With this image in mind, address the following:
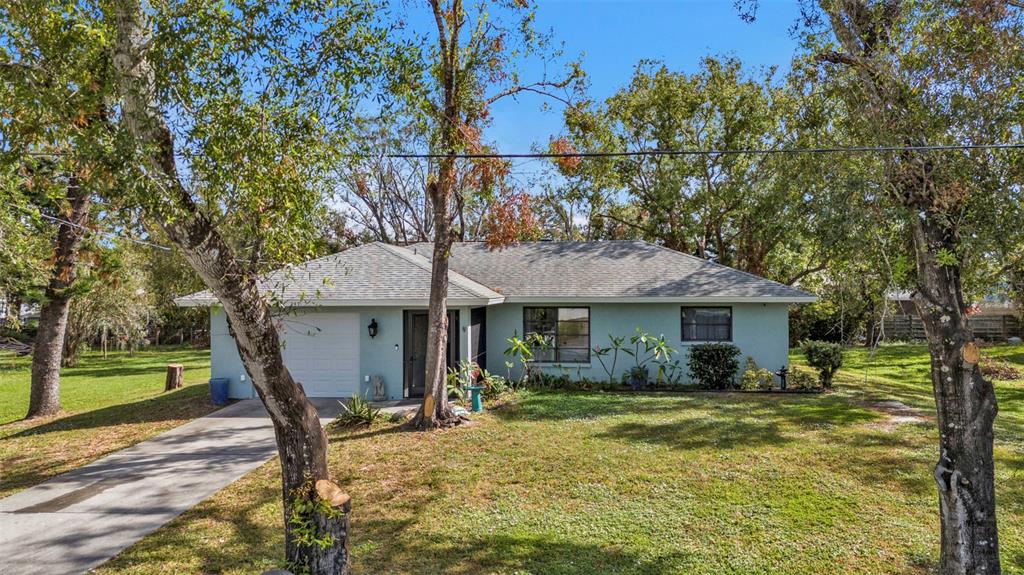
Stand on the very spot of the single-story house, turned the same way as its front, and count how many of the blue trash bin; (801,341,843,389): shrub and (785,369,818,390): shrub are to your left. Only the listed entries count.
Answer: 2

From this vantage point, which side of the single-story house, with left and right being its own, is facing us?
front

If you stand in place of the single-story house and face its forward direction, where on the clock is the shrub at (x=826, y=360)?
The shrub is roughly at 9 o'clock from the single-story house.

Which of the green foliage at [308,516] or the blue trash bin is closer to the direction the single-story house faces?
the green foliage

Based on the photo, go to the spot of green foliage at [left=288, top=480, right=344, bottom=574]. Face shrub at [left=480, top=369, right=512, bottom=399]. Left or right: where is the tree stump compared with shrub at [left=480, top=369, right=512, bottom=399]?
left

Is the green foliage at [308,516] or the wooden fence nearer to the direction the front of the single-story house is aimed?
the green foliage

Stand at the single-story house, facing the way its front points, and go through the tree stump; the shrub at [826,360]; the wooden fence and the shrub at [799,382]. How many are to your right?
1

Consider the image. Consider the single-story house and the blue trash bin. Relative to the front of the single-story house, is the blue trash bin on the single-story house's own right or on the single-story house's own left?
on the single-story house's own right

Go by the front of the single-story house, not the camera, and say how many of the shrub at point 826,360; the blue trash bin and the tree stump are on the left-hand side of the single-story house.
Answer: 1

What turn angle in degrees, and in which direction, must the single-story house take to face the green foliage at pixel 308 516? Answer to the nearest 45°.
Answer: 0° — it already faces it

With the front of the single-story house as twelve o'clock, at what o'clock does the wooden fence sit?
The wooden fence is roughly at 8 o'clock from the single-story house.

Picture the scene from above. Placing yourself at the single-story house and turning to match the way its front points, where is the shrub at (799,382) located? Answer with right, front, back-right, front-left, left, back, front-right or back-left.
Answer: left

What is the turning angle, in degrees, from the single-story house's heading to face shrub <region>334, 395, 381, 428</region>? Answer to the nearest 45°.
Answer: approximately 45° to its right

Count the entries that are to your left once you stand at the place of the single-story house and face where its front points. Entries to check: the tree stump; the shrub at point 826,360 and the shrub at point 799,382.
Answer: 2

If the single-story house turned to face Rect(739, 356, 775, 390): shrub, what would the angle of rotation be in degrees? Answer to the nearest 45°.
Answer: approximately 90° to its left

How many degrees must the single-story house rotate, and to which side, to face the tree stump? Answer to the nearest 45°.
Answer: approximately 90° to its right
